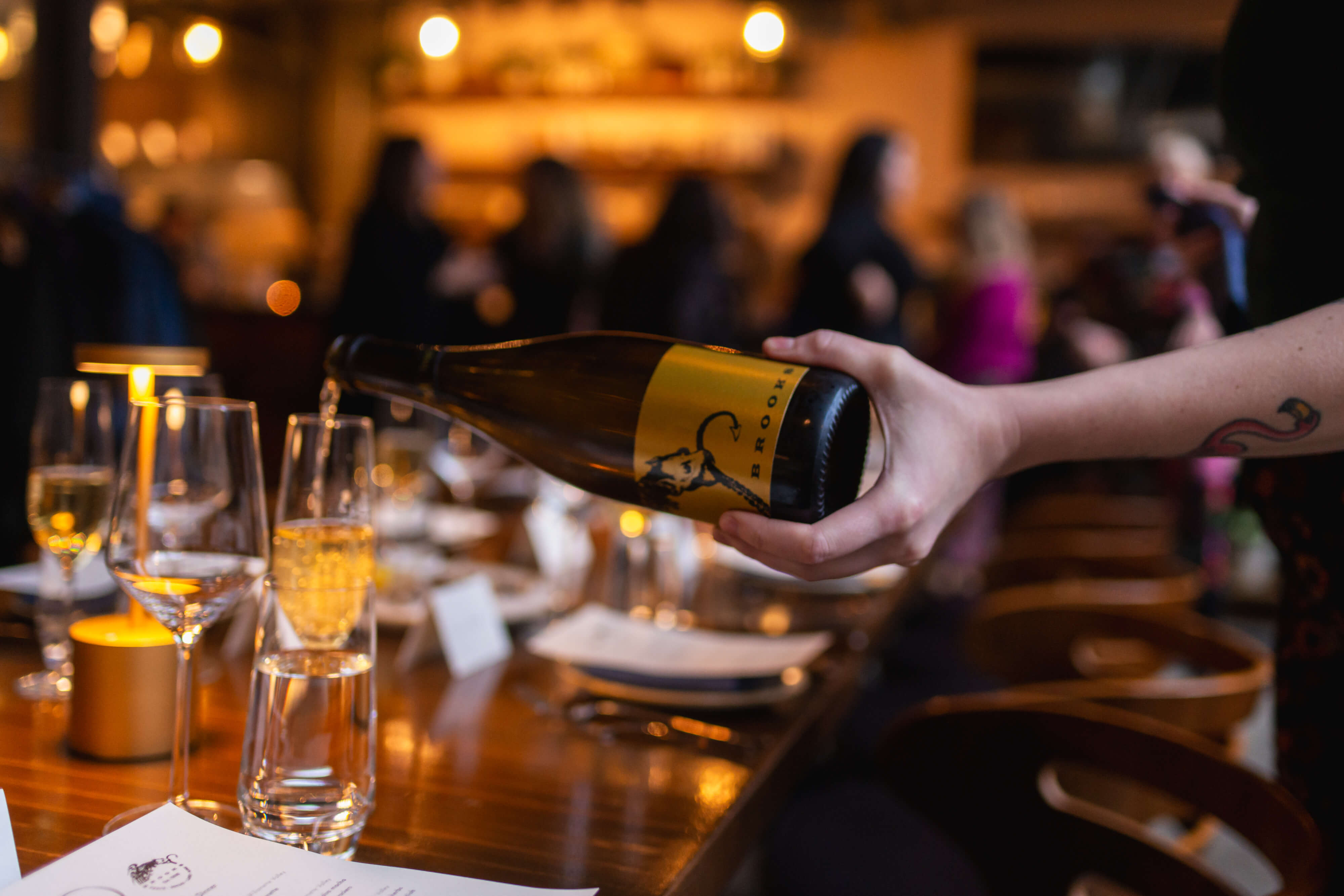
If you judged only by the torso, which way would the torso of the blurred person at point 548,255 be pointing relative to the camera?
away from the camera

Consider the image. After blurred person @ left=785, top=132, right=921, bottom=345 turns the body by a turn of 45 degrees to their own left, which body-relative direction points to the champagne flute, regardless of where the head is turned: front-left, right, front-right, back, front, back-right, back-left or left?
back-right

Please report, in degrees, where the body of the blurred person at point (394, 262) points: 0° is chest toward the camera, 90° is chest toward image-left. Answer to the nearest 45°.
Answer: approximately 270°

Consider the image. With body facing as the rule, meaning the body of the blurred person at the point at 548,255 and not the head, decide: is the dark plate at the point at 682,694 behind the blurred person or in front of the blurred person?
behind

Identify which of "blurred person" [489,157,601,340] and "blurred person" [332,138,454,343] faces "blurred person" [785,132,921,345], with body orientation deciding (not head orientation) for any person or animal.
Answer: "blurred person" [332,138,454,343]

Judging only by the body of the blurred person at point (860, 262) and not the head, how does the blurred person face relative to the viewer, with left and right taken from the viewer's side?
facing to the right of the viewer

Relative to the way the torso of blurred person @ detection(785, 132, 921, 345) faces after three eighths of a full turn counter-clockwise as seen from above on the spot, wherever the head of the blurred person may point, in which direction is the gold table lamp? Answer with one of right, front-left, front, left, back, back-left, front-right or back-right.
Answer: back-left

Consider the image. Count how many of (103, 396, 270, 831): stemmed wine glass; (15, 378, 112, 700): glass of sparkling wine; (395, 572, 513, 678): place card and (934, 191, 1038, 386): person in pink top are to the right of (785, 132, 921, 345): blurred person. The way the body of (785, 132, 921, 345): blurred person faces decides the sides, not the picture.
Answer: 3

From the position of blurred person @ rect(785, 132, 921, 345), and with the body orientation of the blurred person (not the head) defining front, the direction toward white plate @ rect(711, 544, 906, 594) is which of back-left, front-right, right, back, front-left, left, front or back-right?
right
